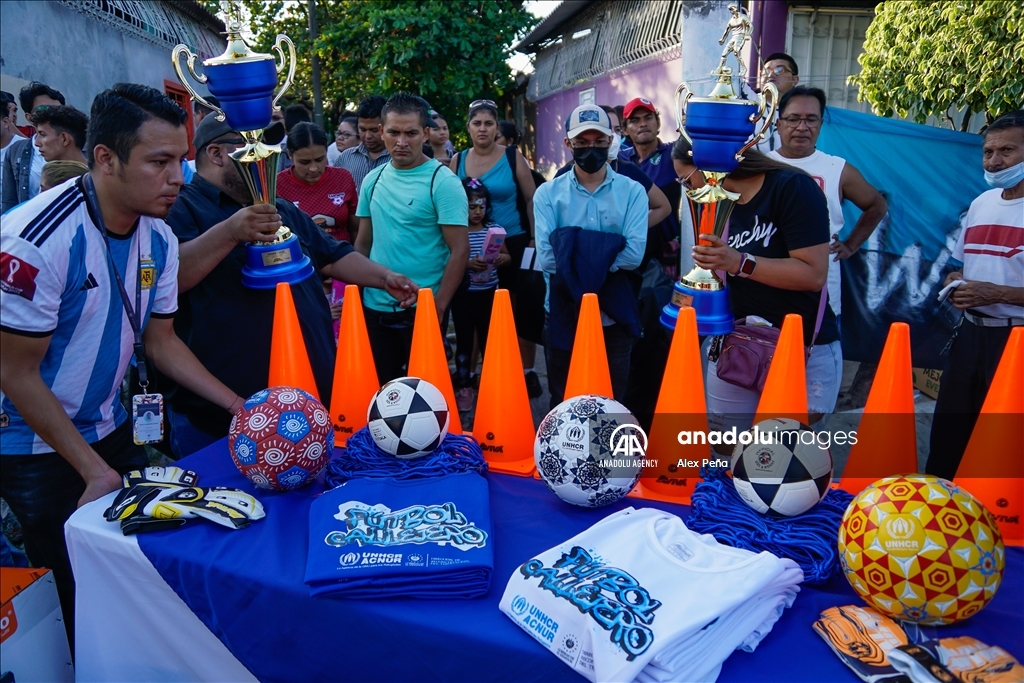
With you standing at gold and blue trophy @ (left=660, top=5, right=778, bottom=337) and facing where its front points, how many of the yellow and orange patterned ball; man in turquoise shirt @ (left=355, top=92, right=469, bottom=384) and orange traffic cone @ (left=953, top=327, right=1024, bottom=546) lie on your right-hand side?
1

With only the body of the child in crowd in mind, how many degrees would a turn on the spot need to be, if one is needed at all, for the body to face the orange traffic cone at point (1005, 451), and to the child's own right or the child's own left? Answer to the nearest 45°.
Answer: approximately 45° to the child's own left

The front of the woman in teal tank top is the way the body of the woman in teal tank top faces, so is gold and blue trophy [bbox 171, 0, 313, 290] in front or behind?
in front

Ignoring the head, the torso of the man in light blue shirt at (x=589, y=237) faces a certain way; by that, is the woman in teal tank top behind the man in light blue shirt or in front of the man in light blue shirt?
behind

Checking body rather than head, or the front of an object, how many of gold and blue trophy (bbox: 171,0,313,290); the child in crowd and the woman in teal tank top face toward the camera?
3

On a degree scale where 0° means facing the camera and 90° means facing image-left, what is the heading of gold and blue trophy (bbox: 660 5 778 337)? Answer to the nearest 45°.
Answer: approximately 45°

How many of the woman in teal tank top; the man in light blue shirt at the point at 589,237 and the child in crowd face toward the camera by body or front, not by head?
3

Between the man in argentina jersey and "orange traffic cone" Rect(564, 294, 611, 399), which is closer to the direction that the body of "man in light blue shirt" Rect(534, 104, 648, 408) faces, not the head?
the orange traffic cone

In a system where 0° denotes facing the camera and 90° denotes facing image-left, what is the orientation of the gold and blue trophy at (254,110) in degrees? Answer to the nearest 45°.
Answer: approximately 0°
